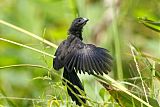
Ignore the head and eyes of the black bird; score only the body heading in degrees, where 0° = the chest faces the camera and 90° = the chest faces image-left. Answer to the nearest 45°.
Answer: approximately 225°
